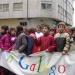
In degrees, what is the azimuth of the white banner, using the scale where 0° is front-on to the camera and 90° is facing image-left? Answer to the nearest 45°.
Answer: approximately 0°

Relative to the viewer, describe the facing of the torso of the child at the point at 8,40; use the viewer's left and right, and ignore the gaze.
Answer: facing the viewer and to the right of the viewer

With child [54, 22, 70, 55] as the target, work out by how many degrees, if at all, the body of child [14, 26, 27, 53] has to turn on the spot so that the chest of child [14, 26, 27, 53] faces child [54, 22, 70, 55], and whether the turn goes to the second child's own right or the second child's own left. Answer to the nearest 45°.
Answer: approximately 135° to the second child's own left
